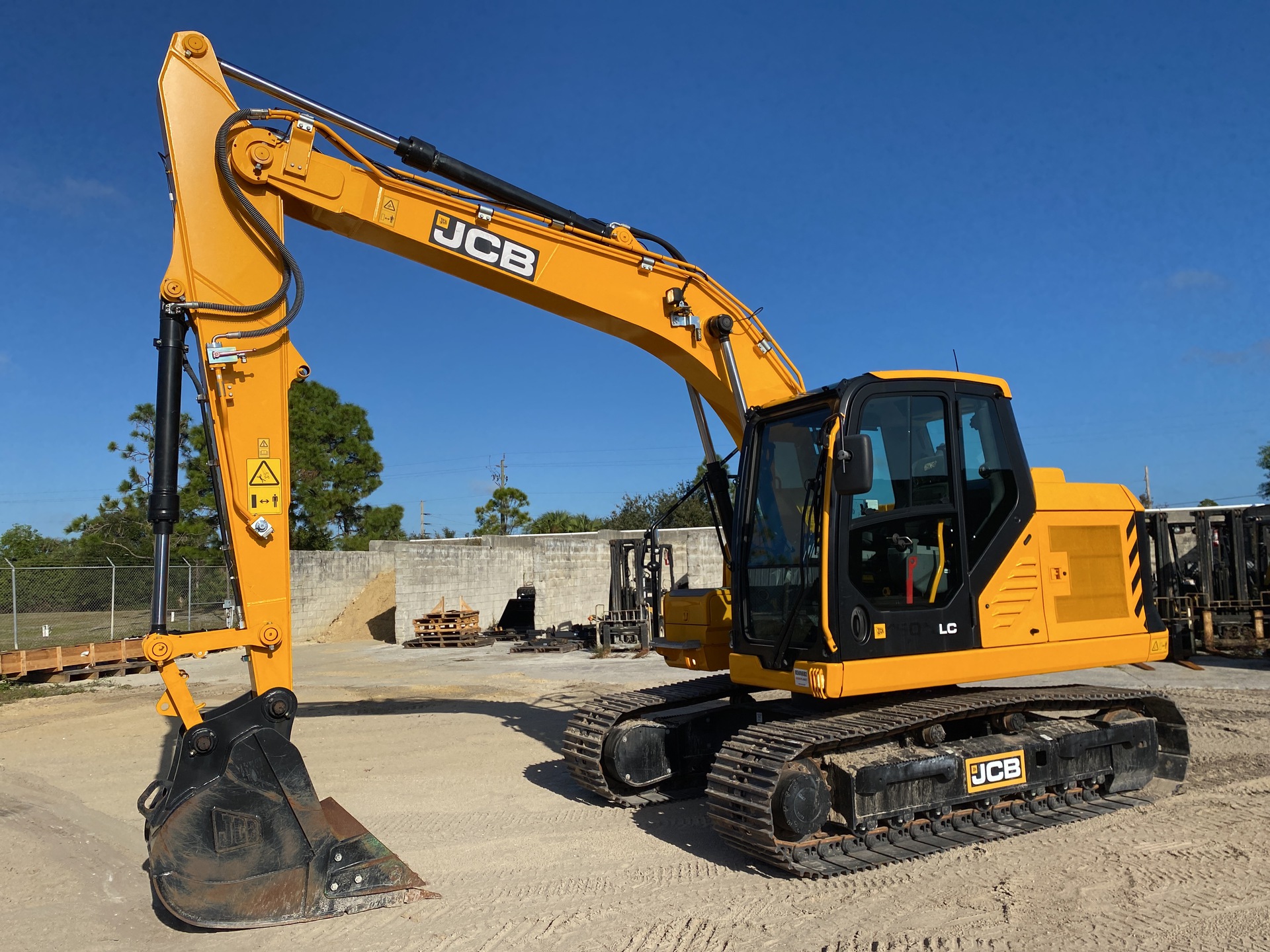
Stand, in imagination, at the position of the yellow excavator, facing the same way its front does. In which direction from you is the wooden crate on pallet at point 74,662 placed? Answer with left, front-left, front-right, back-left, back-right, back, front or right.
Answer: right

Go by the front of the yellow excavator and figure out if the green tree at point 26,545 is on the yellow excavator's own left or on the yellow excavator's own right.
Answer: on the yellow excavator's own right

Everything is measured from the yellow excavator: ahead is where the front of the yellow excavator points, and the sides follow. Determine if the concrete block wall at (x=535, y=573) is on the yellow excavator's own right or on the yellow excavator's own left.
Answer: on the yellow excavator's own right

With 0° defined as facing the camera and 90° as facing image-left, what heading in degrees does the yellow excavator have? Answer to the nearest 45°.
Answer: approximately 45°

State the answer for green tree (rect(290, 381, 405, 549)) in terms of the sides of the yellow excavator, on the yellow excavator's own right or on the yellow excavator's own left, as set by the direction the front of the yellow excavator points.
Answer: on the yellow excavator's own right

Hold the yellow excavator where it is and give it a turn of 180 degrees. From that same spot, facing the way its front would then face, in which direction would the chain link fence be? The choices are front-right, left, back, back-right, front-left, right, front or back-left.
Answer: left

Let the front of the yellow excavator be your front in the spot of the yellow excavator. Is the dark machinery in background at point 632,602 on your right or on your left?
on your right
